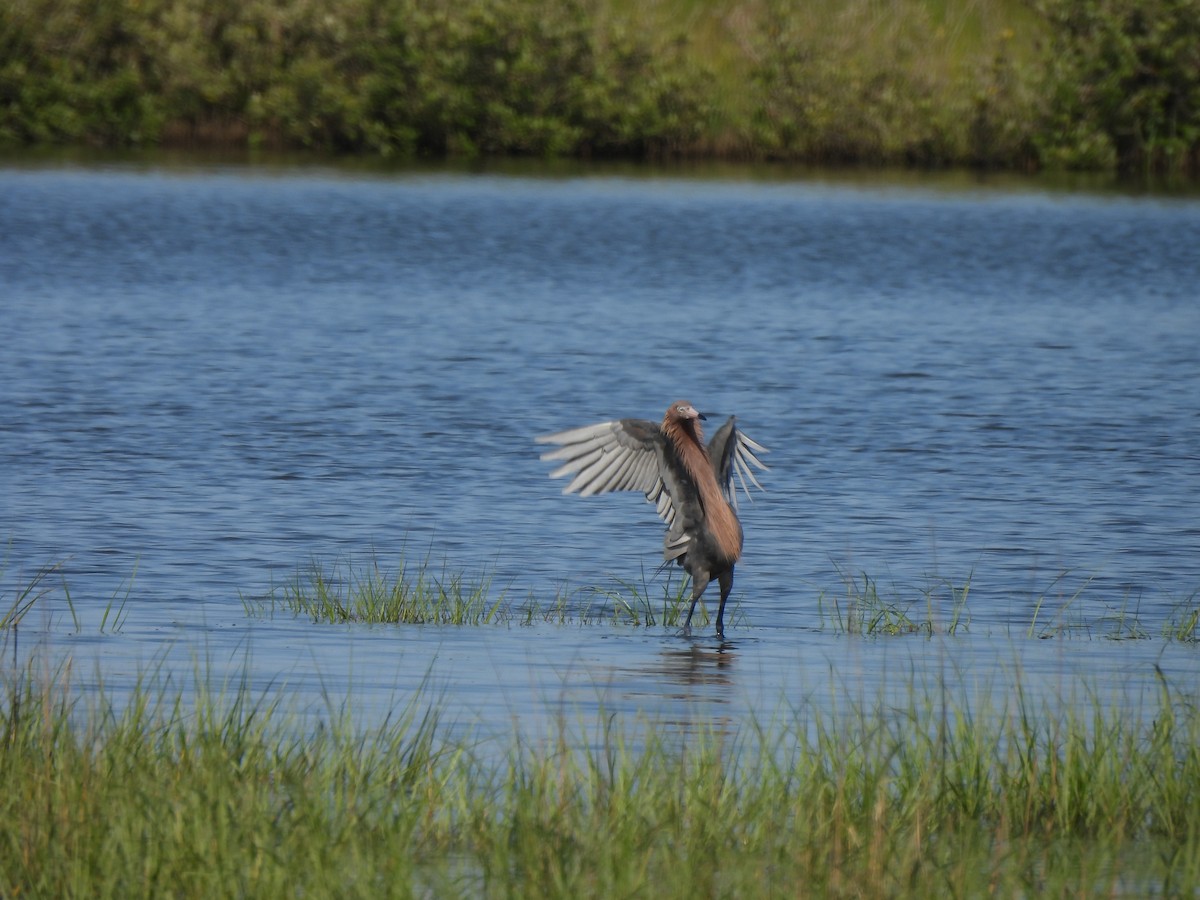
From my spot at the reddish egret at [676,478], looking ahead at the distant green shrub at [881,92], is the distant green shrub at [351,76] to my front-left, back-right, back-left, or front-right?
front-left

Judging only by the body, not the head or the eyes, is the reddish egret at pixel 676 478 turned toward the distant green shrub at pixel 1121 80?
no

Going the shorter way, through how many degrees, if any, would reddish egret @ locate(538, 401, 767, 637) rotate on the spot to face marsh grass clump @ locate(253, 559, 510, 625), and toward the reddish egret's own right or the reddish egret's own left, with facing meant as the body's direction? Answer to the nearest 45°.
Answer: approximately 135° to the reddish egret's own right

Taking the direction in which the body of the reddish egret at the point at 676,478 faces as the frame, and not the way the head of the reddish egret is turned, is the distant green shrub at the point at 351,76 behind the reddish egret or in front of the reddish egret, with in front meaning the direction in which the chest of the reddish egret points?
behind

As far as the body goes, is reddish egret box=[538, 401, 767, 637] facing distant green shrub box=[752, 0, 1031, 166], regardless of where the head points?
no

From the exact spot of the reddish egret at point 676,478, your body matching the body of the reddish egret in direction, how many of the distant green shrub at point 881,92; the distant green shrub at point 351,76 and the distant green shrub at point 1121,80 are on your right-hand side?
0

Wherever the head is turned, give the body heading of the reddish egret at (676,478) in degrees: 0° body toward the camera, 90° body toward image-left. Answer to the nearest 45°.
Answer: approximately 315°
